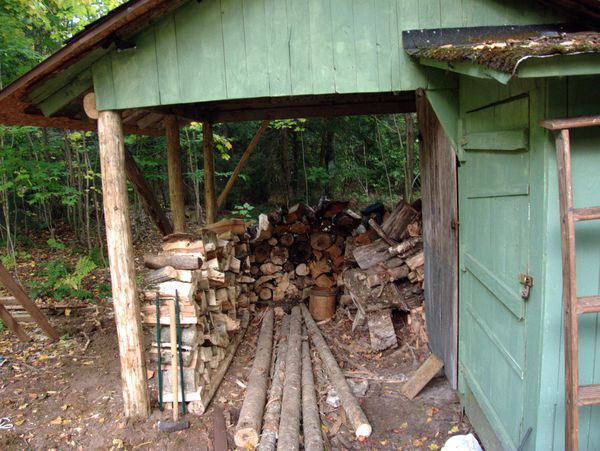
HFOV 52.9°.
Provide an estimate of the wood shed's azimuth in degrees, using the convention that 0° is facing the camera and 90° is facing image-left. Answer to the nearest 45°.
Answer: approximately 0°
